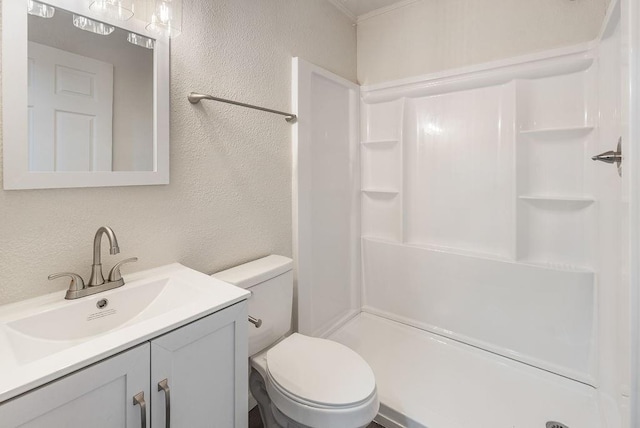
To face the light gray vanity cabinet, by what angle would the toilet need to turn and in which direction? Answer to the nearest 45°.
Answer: approximately 90° to its right

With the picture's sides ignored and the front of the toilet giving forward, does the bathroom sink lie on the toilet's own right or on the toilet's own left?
on the toilet's own right

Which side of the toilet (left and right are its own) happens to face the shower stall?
left

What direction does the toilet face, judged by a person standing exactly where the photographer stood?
facing the viewer and to the right of the viewer
